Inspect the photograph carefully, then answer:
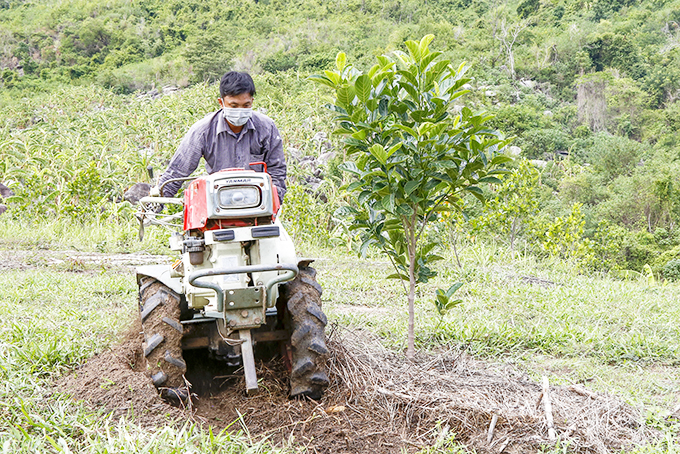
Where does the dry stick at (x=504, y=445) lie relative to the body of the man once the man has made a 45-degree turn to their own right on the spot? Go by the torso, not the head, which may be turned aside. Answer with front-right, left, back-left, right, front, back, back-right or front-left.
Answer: left

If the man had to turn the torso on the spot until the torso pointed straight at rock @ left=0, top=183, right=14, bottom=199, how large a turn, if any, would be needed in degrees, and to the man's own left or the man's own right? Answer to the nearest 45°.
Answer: approximately 135° to the man's own right

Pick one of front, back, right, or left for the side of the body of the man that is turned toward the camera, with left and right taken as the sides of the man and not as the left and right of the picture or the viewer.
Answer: front

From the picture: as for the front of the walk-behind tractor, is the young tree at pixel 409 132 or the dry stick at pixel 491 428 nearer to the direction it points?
the dry stick

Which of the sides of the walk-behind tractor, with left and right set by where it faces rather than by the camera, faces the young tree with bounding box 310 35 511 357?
left

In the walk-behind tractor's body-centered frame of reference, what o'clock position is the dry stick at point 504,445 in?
The dry stick is roughly at 10 o'clock from the walk-behind tractor.

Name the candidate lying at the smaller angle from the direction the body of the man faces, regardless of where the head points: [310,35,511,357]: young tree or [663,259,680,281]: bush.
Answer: the young tree

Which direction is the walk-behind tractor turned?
toward the camera

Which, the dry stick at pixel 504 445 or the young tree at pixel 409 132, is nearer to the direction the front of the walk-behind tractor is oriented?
the dry stick
